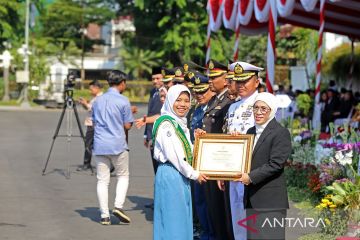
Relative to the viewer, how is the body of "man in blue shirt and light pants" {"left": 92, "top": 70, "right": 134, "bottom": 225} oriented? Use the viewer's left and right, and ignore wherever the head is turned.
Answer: facing away from the viewer and to the right of the viewer

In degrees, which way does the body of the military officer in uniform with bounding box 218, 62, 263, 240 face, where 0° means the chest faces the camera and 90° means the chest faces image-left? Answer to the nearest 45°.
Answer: approximately 45°

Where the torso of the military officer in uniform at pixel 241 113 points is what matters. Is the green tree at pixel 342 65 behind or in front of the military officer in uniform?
behind

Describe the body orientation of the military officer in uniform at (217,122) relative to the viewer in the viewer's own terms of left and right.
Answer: facing the viewer and to the left of the viewer

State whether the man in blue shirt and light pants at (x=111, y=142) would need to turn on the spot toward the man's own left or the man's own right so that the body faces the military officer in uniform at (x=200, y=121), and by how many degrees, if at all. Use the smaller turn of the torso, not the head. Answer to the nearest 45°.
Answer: approximately 90° to the man's own right

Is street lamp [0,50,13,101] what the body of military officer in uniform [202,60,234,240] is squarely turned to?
no

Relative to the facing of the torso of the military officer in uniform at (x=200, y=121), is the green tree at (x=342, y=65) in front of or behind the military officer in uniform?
behind

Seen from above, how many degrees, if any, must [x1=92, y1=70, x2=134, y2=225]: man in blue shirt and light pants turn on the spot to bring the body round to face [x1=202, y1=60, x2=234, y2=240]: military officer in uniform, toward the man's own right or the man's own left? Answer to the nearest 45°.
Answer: approximately 90° to the man's own right

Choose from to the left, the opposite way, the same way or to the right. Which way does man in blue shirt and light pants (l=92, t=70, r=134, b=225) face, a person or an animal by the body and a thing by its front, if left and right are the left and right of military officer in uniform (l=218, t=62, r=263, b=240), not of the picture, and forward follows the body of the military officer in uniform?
the opposite way

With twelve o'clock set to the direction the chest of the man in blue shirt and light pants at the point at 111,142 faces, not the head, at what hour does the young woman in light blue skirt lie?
The young woman in light blue skirt is roughly at 4 o'clock from the man in blue shirt and light pants.
